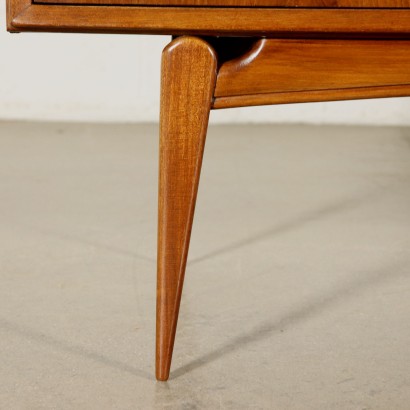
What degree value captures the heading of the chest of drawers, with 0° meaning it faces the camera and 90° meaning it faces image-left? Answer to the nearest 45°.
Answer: approximately 0°
